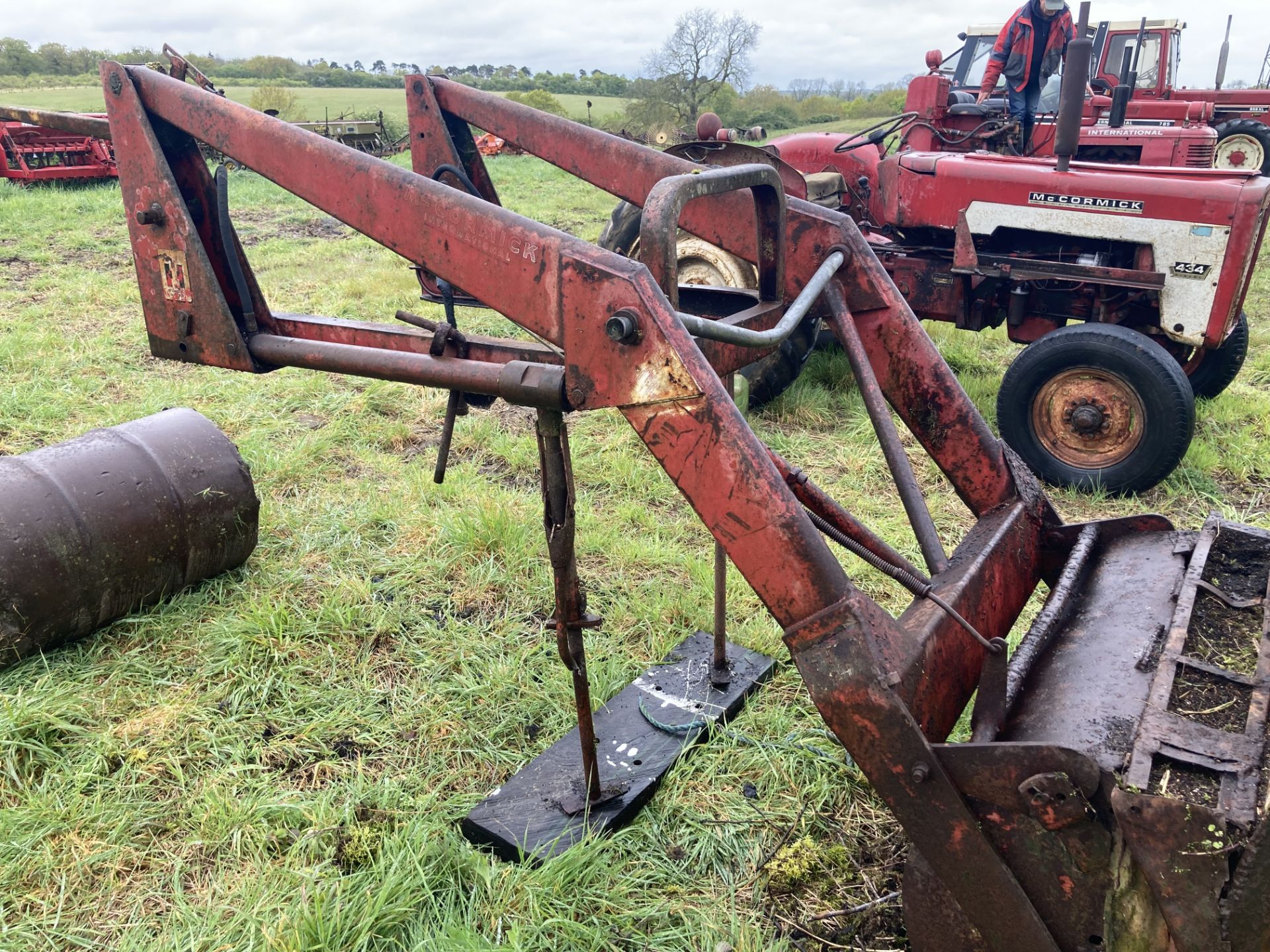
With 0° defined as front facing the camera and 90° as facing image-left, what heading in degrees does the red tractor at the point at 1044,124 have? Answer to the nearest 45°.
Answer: approximately 270°

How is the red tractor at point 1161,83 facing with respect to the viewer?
to the viewer's right

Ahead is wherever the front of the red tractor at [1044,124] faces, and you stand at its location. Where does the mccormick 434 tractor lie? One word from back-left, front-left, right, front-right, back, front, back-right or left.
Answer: right

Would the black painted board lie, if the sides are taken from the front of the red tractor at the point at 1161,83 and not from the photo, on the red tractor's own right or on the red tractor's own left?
on the red tractor's own right

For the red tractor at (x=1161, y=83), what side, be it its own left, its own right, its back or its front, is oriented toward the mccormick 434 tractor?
right
